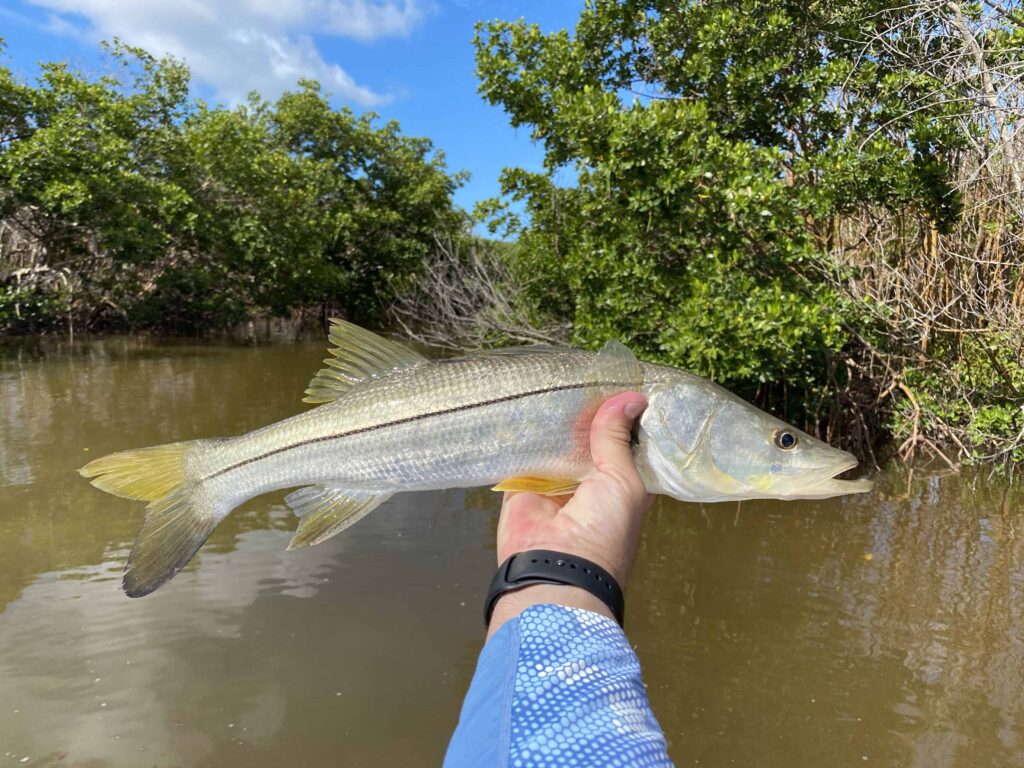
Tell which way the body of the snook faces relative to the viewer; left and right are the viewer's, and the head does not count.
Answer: facing to the right of the viewer
